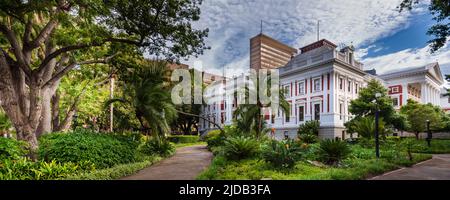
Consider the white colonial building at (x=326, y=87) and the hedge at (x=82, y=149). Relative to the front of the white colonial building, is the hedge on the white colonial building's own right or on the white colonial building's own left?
on the white colonial building's own right

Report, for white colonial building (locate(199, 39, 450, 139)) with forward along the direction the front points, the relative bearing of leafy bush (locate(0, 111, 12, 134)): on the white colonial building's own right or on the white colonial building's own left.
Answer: on the white colonial building's own right

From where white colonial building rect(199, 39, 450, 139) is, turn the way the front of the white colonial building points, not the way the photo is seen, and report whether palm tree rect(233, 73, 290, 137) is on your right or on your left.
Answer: on your right

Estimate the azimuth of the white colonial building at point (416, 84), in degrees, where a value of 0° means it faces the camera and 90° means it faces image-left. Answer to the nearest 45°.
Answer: approximately 315°

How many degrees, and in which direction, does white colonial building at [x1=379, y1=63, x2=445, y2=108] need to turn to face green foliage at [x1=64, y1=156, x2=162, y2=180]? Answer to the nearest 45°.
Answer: approximately 45° to its right

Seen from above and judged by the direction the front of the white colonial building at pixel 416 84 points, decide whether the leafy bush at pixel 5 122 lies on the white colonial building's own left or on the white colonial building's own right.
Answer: on the white colonial building's own right

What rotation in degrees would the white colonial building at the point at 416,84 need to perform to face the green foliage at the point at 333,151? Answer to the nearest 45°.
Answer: approximately 45° to its right

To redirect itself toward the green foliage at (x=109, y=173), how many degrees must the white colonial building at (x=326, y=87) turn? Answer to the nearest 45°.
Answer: approximately 45° to its right

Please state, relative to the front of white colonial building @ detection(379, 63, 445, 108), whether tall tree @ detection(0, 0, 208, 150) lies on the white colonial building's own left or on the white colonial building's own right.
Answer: on the white colonial building's own right
